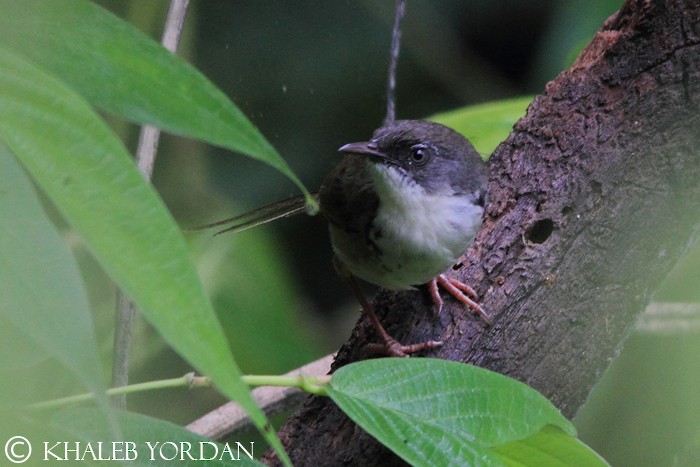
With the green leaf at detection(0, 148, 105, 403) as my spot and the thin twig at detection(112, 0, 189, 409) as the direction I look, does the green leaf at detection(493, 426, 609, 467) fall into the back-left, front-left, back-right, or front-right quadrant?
front-right

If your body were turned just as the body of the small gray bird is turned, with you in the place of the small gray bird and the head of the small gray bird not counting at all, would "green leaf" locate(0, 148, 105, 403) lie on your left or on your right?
on your right

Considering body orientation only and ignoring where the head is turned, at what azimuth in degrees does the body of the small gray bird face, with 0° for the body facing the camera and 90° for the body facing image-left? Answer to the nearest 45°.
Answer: approximately 315°

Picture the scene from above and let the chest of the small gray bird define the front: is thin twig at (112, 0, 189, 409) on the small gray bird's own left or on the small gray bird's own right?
on the small gray bird's own right

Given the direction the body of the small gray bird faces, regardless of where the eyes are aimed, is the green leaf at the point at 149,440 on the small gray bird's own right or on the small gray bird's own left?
on the small gray bird's own right

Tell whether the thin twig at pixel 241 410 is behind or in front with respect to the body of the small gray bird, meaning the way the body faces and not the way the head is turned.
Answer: behind

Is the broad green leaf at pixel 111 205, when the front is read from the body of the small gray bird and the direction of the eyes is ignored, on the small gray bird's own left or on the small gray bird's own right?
on the small gray bird's own right
